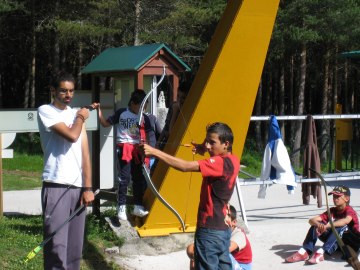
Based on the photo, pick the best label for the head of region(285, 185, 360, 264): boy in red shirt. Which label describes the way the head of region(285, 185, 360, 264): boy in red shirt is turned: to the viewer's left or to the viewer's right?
to the viewer's left

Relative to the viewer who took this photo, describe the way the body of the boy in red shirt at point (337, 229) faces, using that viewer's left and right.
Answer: facing the viewer and to the left of the viewer

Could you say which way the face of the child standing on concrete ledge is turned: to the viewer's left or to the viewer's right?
to the viewer's right

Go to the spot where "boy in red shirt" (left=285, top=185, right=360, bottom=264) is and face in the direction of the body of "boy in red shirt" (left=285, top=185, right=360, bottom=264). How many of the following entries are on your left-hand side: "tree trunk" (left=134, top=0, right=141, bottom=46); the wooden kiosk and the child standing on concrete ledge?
0

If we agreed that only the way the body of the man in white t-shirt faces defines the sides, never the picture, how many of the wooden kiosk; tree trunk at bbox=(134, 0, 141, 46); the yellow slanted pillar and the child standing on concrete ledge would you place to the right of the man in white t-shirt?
0

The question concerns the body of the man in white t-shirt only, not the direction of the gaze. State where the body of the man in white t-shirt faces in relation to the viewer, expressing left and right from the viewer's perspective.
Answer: facing the viewer and to the right of the viewer

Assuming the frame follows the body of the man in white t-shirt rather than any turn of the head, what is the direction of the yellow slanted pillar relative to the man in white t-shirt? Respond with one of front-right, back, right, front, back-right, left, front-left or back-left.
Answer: left

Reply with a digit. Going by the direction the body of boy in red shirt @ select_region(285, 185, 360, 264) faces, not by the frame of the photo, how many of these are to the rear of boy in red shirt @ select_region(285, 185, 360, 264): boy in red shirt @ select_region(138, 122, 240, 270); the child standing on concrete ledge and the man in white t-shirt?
0

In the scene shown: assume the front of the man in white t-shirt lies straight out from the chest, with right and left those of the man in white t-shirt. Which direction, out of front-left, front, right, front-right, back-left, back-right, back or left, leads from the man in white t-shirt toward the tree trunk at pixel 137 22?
back-left

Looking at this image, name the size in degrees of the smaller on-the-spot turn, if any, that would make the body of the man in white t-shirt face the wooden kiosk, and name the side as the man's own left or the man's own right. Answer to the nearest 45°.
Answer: approximately 135° to the man's own left

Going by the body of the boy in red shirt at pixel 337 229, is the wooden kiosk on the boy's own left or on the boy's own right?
on the boy's own right

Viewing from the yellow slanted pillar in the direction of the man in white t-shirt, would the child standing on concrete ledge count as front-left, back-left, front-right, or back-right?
front-right

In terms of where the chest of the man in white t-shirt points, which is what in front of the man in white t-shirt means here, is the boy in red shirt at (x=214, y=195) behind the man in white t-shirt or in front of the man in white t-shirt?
in front

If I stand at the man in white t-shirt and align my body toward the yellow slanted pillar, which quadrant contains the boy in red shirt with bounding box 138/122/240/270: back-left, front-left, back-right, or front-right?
front-right

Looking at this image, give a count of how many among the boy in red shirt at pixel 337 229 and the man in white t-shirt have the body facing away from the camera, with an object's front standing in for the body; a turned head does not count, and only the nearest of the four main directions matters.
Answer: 0

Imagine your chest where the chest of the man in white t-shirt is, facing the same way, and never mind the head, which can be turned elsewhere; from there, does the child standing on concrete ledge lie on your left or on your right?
on your left

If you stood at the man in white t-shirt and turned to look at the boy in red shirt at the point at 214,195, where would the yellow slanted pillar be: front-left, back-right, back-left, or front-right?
front-left
